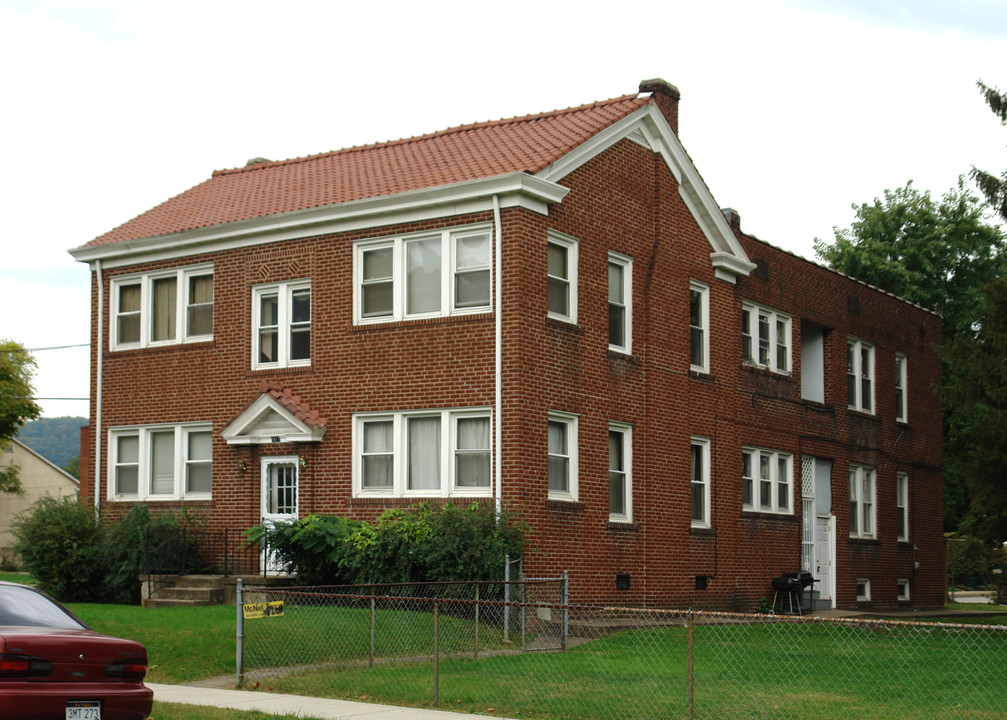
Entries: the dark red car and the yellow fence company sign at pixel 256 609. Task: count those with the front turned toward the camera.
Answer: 1

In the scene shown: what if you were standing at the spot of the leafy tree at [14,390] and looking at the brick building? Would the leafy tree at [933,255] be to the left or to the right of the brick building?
left

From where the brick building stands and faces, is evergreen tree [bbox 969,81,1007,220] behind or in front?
behind

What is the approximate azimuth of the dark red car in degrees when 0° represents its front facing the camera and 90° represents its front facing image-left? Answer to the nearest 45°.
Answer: approximately 135°

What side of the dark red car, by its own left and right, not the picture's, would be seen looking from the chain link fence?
right

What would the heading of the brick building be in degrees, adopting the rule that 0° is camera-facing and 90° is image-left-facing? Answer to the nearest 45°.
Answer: approximately 45°

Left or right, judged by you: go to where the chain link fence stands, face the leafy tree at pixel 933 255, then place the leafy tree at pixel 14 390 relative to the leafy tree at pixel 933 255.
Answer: left
